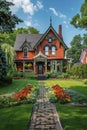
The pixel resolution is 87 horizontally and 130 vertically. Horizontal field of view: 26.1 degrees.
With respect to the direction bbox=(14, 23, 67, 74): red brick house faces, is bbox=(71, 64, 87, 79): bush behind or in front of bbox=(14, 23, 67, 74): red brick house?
in front

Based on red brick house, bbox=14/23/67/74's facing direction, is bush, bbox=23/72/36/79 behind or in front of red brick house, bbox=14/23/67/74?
in front

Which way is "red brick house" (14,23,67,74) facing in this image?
toward the camera
